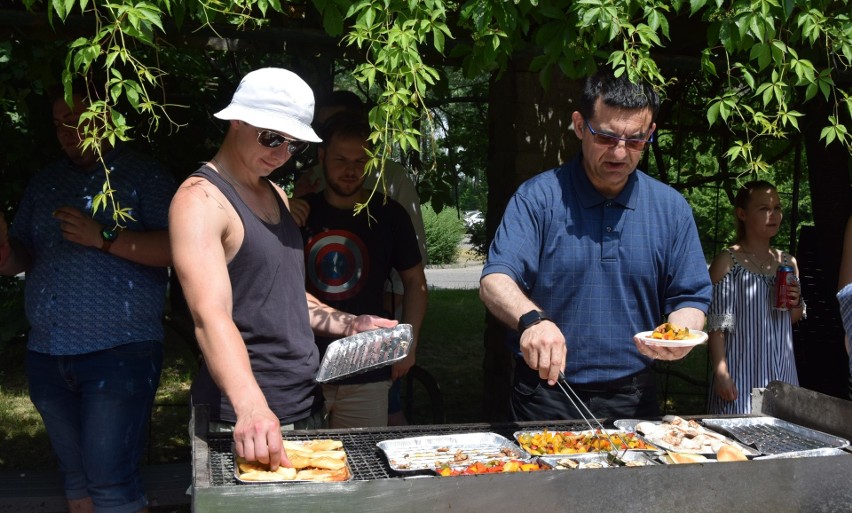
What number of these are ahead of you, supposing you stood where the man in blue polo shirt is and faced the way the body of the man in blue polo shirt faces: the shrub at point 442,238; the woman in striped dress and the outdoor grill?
1

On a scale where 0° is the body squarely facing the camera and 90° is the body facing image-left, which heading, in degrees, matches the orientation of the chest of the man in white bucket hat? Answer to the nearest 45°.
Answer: approximately 315°

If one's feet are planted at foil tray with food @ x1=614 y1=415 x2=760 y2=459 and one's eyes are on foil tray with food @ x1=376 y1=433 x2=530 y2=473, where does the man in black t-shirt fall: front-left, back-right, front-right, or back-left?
front-right

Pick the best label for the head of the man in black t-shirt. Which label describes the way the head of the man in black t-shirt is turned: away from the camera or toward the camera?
toward the camera

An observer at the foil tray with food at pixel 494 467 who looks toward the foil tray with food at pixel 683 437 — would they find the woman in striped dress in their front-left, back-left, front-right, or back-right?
front-left

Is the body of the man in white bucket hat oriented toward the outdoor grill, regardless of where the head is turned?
yes

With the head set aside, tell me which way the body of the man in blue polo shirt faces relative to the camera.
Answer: toward the camera

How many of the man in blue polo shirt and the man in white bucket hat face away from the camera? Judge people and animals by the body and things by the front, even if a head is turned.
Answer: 0

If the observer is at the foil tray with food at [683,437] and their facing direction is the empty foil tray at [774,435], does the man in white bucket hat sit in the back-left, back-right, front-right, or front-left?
back-left

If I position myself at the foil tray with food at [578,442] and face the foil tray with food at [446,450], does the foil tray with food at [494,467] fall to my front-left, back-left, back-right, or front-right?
front-left

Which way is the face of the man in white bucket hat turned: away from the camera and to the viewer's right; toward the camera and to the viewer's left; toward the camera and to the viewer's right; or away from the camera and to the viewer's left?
toward the camera and to the viewer's right

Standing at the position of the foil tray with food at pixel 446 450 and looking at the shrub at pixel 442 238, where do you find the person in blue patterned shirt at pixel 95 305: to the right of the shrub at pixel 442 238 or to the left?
left

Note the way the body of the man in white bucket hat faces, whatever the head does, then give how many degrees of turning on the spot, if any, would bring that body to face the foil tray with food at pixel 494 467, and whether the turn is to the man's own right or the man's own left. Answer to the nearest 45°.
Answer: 0° — they already face it

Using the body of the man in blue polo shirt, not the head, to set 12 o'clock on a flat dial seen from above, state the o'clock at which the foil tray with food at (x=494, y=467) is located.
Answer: The foil tray with food is roughly at 1 o'clock from the man in blue polo shirt.

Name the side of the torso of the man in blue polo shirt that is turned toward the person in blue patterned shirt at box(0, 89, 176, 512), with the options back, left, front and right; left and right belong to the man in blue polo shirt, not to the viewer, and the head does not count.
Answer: right
